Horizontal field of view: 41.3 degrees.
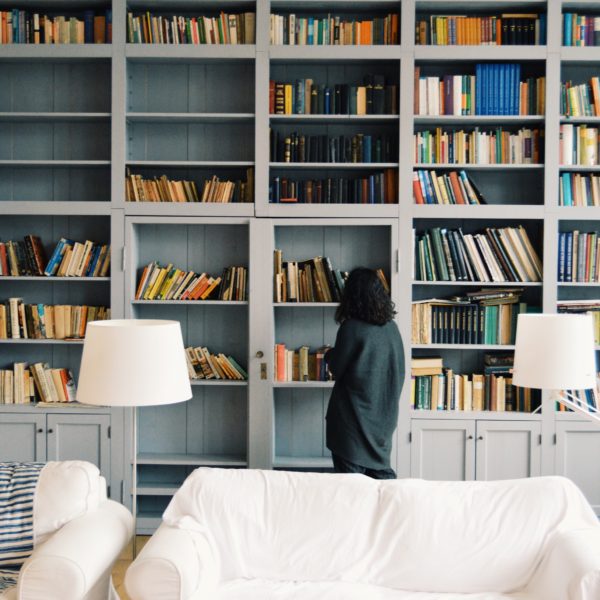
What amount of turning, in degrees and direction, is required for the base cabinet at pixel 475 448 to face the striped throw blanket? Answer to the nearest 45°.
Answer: approximately 45° to its right

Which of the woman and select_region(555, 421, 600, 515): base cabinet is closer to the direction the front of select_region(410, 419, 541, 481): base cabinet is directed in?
the woman

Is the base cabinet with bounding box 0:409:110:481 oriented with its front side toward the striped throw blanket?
yes

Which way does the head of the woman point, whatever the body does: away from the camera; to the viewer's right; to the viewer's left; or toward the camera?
away from the camera
